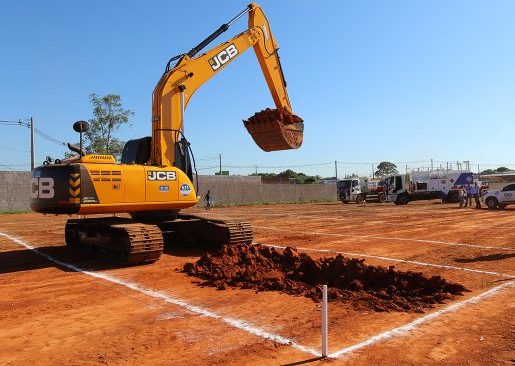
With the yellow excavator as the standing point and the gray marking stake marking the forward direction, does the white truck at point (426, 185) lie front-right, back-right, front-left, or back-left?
back-left

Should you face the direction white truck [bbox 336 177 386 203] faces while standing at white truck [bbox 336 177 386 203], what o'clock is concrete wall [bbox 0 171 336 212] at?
The concrete wall is roughly at 1 o'clock from the white truck.

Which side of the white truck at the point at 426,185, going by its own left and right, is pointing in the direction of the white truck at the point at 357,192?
front

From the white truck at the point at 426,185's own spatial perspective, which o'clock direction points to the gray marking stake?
The gray marking stake is roughly at 9 o'clock from the white truck.

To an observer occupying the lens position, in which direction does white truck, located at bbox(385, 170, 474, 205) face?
facing to the left of the viewer

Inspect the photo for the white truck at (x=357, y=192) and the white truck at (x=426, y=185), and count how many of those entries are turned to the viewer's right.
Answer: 0

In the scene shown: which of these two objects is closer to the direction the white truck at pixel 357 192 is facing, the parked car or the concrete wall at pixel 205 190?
the concrete wall

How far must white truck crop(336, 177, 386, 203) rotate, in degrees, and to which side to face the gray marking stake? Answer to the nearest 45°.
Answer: approximately 45° to its left

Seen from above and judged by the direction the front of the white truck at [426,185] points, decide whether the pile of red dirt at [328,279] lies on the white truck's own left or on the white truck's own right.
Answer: on the white truck's own left

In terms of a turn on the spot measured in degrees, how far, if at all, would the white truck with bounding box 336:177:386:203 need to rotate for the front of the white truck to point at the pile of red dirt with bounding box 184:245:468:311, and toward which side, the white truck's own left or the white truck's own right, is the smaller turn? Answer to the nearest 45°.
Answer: approximately 45° to the white truck's own left

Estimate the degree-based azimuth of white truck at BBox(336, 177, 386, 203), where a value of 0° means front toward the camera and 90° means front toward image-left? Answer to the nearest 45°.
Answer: approximately 45°

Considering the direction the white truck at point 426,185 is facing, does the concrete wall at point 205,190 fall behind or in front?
in front

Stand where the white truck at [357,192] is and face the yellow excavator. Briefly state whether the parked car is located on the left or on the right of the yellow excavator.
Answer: left
